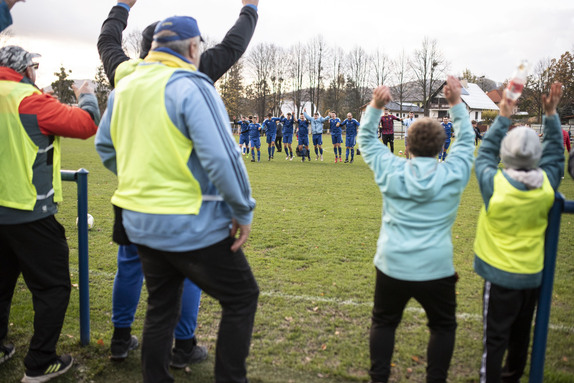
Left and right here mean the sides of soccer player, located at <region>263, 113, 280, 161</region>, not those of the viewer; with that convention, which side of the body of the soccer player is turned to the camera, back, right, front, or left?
front

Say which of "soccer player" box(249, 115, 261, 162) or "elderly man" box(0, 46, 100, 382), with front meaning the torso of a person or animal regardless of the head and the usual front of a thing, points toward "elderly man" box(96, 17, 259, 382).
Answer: the soccer player

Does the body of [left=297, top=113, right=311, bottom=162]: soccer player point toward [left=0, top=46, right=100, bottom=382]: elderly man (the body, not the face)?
yes

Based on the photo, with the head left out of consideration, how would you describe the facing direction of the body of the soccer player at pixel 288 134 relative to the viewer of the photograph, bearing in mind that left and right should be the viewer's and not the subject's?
facing the viewer

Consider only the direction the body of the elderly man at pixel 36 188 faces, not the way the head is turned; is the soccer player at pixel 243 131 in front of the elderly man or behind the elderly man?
in front

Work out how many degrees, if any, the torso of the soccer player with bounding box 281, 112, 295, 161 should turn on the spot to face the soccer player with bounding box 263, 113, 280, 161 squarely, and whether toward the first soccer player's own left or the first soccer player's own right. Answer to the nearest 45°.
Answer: approximately 90° to the first soccer player's own right

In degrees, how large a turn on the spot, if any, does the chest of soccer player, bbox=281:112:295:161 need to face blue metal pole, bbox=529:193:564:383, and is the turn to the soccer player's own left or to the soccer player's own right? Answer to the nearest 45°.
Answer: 0° — they already face it

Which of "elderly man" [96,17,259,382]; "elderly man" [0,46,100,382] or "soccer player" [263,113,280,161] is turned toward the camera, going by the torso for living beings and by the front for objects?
the soccer player

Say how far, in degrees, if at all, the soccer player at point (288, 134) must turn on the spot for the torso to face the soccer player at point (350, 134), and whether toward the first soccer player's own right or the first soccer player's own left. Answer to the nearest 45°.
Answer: approximately 45° to the first soccer player's own left

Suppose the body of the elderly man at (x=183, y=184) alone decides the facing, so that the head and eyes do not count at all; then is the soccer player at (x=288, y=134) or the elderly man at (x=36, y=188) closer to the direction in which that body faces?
the soccer player

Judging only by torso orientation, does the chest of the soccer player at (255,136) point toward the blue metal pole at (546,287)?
yes

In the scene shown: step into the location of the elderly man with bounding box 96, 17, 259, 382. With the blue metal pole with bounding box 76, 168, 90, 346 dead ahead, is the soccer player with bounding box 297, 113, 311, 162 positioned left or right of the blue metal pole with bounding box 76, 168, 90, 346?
right

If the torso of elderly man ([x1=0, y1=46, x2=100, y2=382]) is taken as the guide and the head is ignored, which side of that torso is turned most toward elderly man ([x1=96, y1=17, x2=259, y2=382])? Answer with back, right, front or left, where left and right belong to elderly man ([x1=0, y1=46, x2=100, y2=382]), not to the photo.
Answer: right

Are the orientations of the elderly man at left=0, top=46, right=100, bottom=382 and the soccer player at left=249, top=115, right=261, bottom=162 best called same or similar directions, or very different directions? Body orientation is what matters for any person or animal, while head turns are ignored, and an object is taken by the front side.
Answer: very different directions

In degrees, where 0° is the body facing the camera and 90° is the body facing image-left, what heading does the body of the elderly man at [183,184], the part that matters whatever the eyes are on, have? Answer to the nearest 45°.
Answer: approximately 225°

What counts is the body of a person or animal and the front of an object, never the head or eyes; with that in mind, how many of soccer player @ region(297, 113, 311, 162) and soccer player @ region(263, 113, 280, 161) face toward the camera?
2

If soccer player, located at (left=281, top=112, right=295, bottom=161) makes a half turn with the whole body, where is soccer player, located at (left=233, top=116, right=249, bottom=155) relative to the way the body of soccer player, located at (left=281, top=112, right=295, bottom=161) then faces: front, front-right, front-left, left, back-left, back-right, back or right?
left
